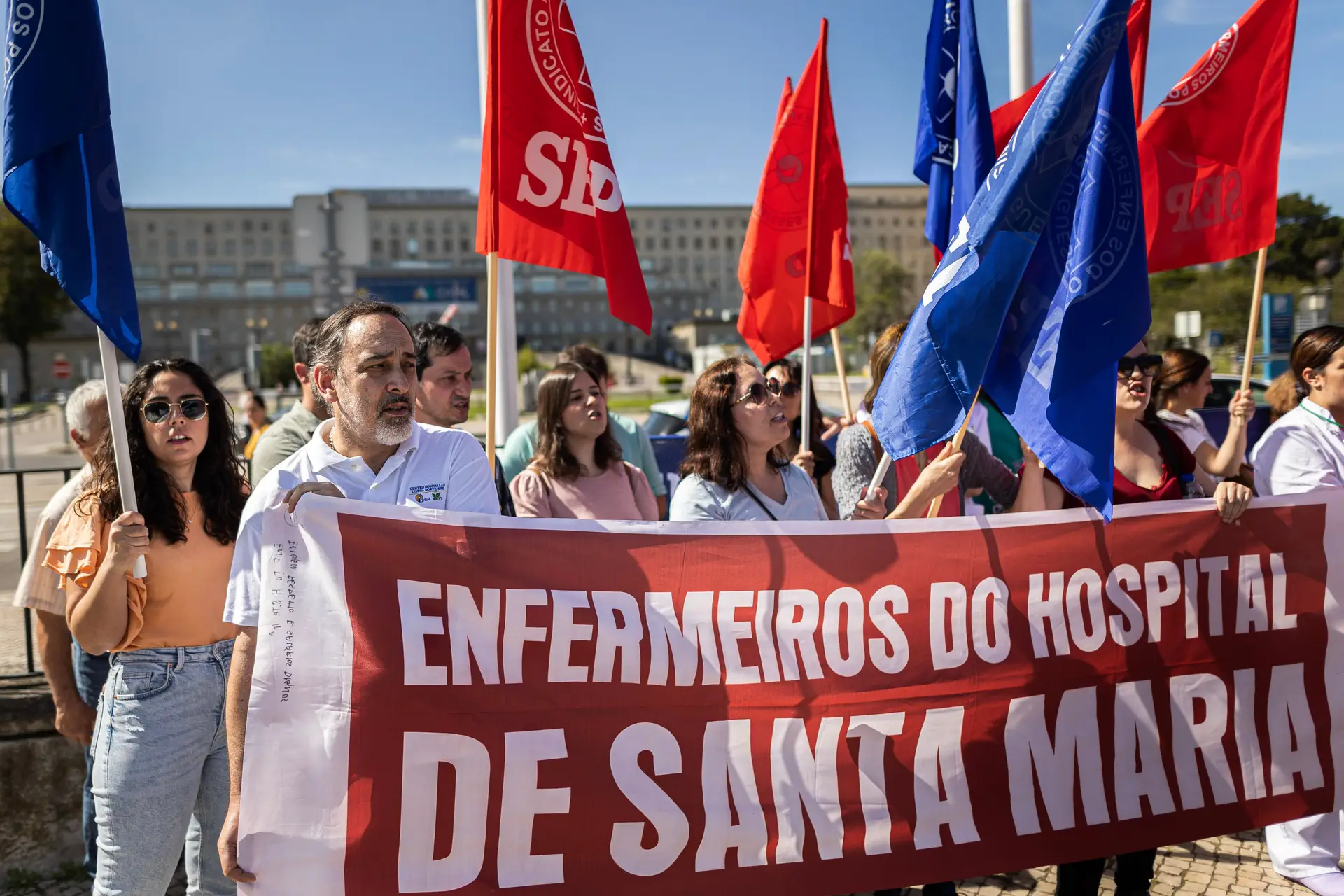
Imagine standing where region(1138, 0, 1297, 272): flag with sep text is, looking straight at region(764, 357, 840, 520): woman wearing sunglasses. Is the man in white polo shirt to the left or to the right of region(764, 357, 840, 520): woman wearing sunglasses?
left

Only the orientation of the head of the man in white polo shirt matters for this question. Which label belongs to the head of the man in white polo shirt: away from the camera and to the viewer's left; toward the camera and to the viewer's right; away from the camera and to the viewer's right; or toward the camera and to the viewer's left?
toward the camera and to the viewer's right

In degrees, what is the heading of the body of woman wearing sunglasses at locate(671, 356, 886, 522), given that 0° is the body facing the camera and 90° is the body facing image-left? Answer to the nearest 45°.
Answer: approximately 315°

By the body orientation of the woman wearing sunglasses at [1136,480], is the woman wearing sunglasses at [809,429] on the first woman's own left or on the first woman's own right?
on the first woman's own right

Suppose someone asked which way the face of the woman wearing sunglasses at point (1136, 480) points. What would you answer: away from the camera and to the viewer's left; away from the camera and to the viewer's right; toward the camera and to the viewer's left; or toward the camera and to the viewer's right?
toward the camera and to the viewer's left

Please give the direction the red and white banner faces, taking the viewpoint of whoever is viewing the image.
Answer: facing the viewer

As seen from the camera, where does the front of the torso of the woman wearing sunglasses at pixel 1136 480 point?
toward the camera

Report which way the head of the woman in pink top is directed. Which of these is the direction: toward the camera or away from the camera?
toward the camera

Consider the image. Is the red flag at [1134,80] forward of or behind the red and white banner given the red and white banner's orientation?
behind

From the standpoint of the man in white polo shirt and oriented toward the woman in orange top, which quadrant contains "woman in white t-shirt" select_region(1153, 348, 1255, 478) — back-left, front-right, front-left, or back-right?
back-right

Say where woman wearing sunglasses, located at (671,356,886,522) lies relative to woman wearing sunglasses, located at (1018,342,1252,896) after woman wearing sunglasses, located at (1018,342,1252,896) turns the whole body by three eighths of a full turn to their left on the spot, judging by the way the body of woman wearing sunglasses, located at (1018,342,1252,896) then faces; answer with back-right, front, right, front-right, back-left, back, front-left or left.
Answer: back

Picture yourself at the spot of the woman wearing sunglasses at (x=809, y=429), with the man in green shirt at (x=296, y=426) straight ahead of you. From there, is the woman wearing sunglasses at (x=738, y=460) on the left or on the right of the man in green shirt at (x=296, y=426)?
left

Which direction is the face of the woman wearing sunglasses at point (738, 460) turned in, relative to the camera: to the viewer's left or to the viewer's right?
to the viewer's right

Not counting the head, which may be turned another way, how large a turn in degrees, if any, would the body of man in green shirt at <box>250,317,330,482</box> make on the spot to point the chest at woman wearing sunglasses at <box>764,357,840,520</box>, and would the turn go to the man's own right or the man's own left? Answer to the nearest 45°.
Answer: approximately 45° to the man's own left

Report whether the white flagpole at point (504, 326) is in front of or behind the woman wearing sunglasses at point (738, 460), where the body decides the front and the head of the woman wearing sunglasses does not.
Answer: behind

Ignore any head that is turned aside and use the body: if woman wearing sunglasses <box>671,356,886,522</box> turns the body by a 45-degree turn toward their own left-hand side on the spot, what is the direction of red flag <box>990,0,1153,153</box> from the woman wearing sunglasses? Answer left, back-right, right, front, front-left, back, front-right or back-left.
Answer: front-left
